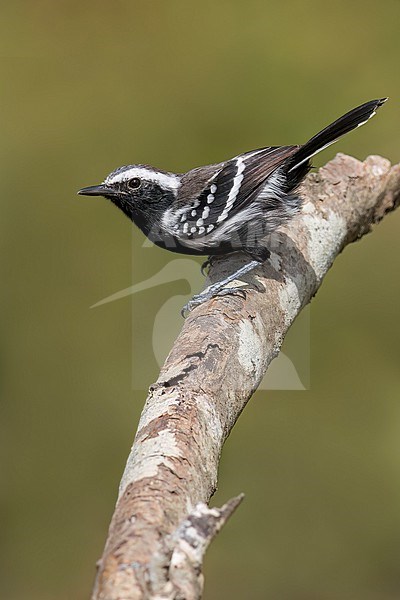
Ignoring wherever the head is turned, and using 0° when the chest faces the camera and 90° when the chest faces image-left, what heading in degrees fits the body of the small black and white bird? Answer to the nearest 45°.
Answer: approximately 90°
